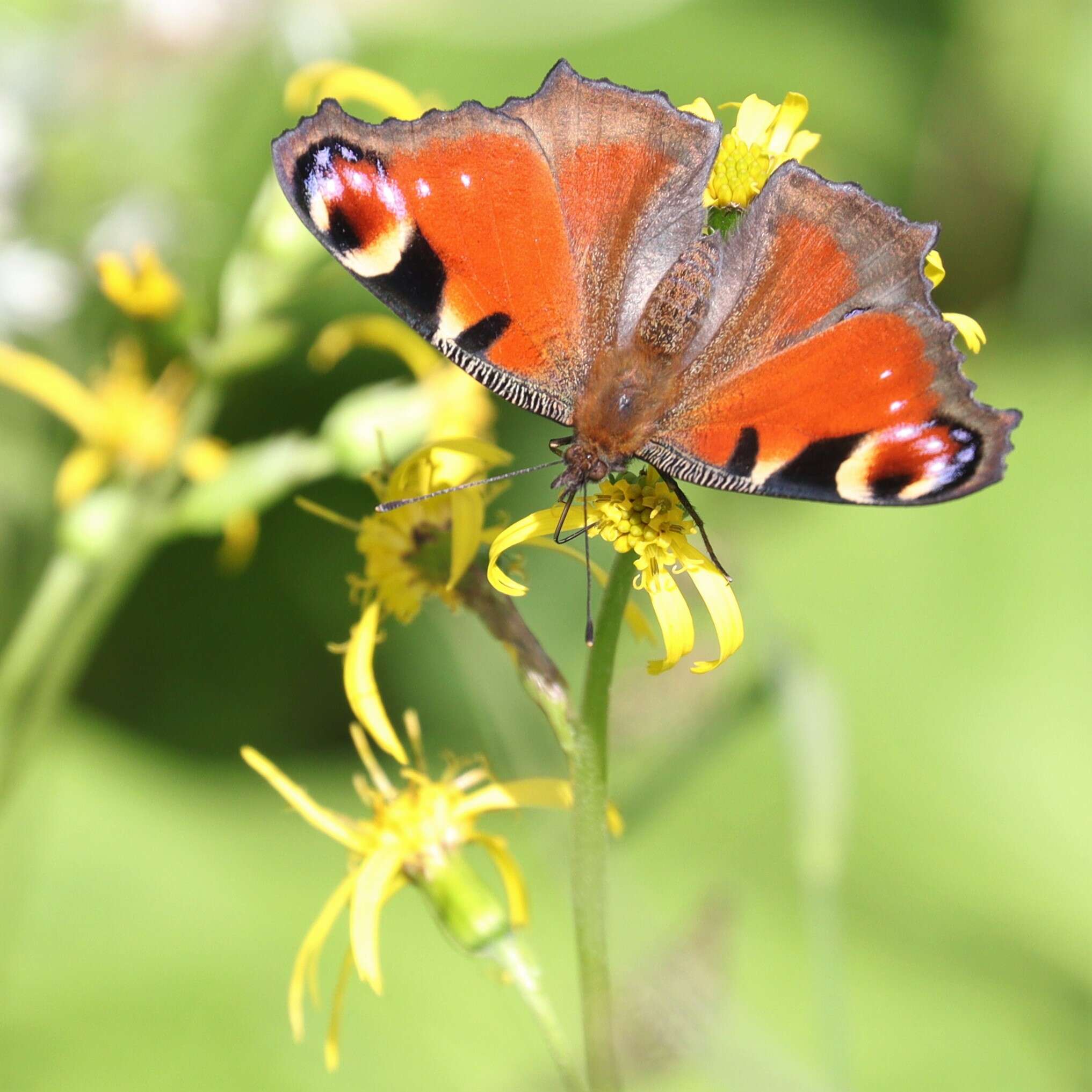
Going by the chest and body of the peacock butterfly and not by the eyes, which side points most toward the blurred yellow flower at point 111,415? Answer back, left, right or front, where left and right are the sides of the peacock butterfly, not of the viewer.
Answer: right

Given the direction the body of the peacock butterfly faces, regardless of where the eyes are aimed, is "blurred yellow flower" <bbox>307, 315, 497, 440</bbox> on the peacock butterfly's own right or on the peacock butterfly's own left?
on the peacock butterfly's own right

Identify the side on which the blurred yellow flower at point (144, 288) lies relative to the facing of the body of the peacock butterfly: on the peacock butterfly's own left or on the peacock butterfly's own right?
on the peacock butterfly's own right

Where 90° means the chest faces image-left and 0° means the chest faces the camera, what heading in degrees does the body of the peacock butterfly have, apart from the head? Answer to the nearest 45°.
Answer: approximately 45°
